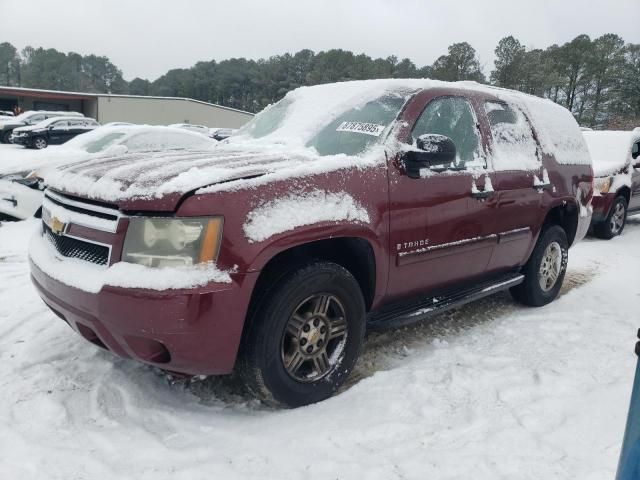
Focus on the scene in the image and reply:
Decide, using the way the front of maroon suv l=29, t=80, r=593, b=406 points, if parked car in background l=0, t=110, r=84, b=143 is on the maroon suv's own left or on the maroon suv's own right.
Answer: on the maroon suv's own right

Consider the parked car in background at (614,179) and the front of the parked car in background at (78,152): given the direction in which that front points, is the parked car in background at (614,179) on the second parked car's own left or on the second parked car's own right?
on the second parked car's own left

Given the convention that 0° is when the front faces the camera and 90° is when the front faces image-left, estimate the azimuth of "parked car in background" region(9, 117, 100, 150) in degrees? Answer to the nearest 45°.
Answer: approximately 45°

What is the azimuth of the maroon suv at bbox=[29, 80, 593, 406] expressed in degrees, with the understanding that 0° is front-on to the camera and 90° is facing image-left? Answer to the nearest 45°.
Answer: approximately 45°

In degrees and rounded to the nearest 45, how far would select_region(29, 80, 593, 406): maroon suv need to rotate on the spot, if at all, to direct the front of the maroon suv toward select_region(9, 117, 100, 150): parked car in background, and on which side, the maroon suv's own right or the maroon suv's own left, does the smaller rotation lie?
approximately 90° to the maroon suv's own right

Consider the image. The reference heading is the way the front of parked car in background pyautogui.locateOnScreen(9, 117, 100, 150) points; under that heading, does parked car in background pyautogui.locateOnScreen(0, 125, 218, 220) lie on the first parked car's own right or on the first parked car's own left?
on the first parked car's own left

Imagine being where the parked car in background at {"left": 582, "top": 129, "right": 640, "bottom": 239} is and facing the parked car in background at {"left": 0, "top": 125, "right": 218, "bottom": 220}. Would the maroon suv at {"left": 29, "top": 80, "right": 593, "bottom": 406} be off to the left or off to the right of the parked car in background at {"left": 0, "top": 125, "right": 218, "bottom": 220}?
left

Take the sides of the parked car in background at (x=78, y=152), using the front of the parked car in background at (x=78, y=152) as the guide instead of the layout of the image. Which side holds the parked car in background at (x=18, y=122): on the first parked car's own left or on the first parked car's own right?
on the first parked car's own right

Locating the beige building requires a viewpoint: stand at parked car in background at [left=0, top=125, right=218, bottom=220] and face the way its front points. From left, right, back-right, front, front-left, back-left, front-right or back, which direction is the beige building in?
back-right
